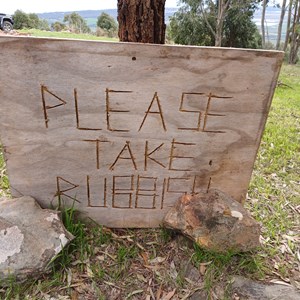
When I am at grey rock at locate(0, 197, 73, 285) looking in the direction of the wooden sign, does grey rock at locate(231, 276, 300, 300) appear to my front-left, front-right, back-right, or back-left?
front-right

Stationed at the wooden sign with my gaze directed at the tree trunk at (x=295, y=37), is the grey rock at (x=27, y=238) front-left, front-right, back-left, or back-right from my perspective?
back-left

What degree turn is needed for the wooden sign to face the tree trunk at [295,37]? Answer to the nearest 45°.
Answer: approximately 135° to its left

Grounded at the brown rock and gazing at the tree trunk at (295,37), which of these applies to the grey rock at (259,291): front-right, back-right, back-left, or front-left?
back-right

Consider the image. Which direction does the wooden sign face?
toward the camera
